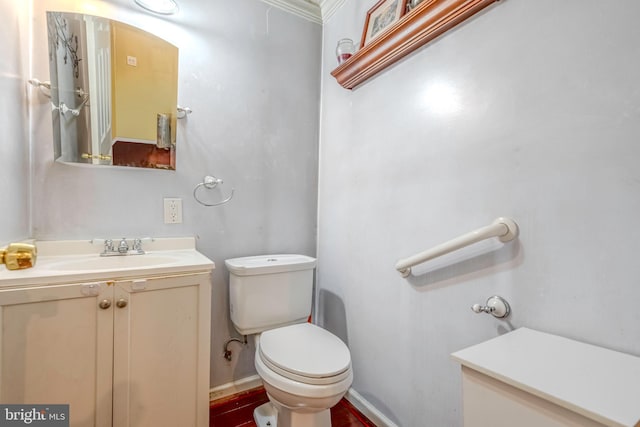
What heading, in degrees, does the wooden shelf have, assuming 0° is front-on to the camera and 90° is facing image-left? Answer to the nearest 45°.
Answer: approximately 45°

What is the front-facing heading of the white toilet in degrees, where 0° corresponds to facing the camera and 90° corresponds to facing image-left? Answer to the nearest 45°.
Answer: approximately 315°

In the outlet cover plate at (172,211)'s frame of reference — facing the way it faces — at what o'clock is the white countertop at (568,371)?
The white countertop is roughly at 11 o'clock from the outlet cover plate.

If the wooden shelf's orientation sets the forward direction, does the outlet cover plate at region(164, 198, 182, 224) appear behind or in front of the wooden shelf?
in front

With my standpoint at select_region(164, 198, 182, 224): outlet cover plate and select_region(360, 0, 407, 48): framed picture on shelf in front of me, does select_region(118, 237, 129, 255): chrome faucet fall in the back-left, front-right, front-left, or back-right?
back-right

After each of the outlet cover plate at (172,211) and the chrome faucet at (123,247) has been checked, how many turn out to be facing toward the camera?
2

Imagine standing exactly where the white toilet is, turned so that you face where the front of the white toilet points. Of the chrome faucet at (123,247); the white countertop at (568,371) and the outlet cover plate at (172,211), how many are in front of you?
1

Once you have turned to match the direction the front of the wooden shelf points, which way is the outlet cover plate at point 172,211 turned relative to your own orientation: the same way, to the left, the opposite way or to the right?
to the left

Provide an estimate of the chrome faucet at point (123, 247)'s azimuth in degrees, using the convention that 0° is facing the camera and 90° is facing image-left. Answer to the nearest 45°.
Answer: approximately 0°

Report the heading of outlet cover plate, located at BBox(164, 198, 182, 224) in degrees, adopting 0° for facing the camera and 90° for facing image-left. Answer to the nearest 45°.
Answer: approximately 0°
